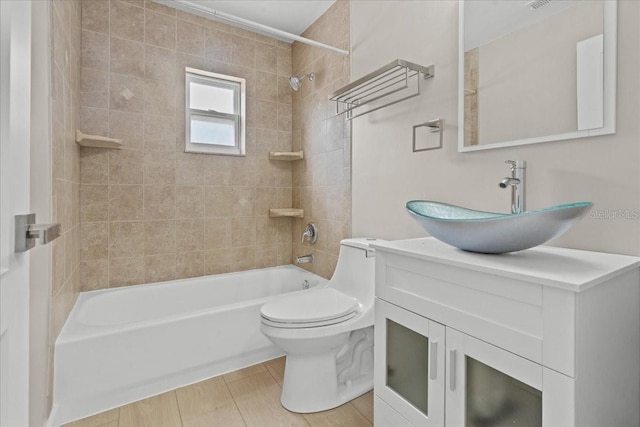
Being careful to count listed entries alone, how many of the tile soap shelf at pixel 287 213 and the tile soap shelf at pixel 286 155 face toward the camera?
2

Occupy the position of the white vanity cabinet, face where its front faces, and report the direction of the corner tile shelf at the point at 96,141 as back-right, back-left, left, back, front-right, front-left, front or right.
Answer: front-right

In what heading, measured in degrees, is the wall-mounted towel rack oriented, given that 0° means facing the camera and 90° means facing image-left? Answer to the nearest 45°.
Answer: approximately 45°

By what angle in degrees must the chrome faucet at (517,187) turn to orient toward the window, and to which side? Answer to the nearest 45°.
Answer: approximately 45° to its right

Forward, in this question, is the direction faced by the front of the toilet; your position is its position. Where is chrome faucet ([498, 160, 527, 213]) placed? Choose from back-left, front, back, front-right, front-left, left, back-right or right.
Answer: left

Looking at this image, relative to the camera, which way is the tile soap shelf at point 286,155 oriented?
toward the camera

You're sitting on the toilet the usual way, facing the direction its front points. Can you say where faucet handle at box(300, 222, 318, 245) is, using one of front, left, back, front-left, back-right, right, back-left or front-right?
back-right

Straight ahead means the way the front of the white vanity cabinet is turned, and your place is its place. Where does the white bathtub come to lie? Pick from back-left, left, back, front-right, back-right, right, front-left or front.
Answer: front-right

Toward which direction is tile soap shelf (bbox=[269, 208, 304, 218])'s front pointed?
toward the camera

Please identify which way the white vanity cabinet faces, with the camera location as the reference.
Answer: facing the viewer and to the left of the viewer

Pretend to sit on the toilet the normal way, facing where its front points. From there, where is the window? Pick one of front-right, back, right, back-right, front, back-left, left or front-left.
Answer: right
